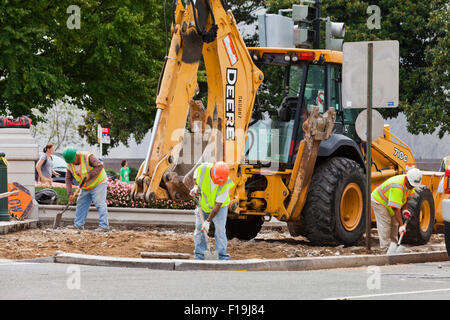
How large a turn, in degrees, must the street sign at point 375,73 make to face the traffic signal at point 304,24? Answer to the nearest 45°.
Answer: approximately 45° to its left

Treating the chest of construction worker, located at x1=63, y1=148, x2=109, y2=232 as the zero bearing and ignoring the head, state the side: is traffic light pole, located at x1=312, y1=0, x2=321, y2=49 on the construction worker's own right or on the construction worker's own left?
on the construction worker's own left

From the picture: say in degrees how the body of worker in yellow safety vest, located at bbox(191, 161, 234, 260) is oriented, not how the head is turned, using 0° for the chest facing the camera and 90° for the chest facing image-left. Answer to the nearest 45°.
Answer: approximately 0°

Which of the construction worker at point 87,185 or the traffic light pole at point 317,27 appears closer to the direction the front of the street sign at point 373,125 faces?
the traffic light pole

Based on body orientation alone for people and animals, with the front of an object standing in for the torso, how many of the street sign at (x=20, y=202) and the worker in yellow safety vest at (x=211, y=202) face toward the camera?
2

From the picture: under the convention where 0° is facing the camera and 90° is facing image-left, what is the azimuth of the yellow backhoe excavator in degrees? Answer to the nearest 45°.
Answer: approximately 225°

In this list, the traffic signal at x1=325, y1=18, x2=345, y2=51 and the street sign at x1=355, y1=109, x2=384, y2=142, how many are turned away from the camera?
1

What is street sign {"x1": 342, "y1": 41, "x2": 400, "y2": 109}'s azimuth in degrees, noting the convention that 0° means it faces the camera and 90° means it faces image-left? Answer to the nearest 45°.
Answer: approximately 180°

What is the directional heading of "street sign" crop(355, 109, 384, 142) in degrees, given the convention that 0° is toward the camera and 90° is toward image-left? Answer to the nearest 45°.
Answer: approximately 180°
